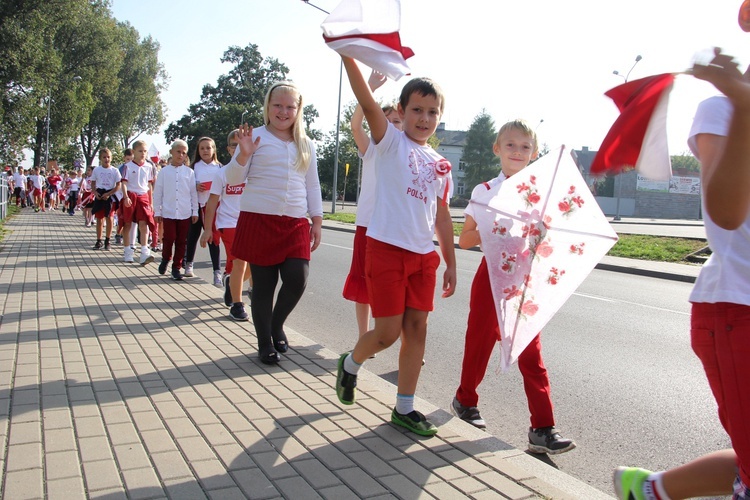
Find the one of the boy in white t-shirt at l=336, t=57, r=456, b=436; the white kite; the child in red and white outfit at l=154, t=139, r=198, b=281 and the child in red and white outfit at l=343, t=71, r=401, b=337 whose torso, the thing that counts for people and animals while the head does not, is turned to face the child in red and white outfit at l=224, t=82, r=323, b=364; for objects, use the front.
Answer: the child in red and white outfit at l=154, t=139, r=198, b=281

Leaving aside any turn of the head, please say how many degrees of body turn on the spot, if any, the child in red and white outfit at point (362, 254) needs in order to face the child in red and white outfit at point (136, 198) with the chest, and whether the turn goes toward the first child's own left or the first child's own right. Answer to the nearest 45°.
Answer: approximately 180°

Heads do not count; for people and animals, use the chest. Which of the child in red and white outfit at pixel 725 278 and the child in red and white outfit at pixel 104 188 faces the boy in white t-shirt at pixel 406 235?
the child in red and white outfit at pixel 104 188

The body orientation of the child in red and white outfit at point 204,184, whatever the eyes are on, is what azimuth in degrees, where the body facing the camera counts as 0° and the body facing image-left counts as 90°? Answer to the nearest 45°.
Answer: approximately 0°

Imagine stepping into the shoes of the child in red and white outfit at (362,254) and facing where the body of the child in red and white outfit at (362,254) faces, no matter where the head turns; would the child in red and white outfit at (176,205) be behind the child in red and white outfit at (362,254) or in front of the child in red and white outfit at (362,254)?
behind

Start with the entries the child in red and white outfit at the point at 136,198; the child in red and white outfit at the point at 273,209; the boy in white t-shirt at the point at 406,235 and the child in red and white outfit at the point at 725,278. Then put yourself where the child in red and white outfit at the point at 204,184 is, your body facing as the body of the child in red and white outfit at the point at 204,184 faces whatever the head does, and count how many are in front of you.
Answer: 3

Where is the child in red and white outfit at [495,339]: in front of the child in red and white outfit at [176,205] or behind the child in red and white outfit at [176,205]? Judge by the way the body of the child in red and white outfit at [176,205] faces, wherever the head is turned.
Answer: in front

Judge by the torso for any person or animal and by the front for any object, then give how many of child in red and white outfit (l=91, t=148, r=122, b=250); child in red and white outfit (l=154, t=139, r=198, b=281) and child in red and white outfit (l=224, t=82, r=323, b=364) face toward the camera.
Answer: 3

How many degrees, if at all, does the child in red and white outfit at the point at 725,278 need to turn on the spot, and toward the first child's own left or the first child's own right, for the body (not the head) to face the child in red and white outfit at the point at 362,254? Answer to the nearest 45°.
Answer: approximately 135° to the first child's own left

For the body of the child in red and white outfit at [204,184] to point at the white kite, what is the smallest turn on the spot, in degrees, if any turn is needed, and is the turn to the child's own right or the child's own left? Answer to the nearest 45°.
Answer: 0° — they already face it

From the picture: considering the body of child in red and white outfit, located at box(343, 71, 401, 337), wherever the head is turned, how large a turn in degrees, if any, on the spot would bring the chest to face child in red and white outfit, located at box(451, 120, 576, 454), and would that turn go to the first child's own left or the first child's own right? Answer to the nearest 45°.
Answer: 0° — they already face them
